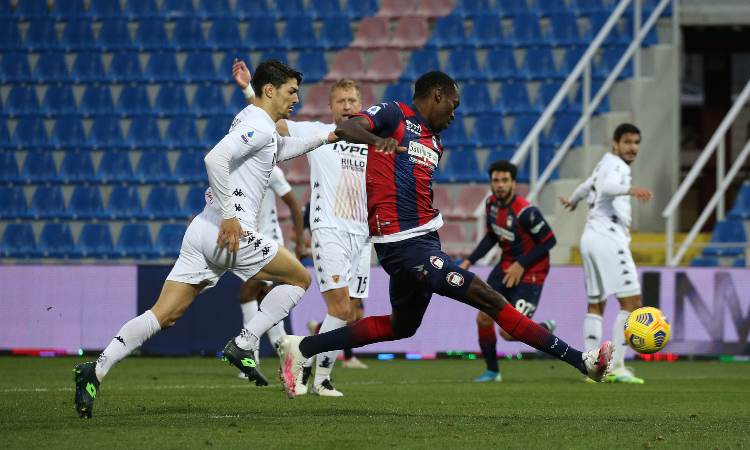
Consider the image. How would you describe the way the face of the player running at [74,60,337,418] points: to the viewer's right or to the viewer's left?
to the viewer's right

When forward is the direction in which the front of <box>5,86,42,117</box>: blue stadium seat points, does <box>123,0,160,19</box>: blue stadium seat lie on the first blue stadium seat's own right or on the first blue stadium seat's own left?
on the first blue stadium seat's own left

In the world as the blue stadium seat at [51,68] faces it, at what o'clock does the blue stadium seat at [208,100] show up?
the blue stadium seat at [208,100] is roughly at 10 o'clock from the blue stadium seat at [51,68].

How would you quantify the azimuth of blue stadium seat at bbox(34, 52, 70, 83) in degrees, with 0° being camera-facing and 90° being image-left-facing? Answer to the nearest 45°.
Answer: approximately 0°

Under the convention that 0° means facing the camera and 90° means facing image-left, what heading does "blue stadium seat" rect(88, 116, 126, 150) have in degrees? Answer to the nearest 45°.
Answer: approximately 0°

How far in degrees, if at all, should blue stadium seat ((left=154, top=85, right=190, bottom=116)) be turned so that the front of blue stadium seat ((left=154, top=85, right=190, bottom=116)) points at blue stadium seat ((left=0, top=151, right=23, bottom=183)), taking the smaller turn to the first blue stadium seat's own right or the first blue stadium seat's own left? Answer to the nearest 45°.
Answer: approximately 90° to the first blue stadium seat's own right
